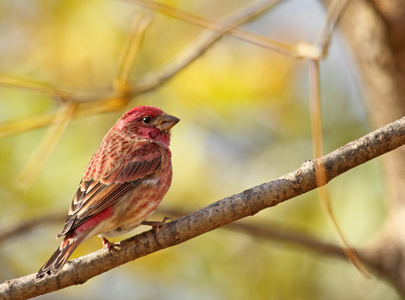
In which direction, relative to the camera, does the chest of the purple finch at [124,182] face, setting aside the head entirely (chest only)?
to the viewer's right
